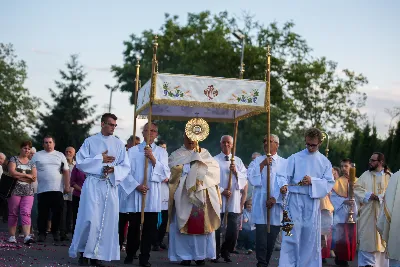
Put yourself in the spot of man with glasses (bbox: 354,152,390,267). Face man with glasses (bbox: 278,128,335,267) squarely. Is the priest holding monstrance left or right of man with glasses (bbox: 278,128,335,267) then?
right

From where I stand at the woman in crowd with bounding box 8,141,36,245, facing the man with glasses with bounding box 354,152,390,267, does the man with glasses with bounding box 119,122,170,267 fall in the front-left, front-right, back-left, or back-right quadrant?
front-right

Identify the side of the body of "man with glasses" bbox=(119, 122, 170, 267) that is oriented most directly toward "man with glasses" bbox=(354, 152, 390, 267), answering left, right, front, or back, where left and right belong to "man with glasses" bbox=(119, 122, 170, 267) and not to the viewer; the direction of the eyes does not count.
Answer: left

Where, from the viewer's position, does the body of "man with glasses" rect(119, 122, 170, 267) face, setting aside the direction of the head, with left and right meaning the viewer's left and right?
facing the viewer

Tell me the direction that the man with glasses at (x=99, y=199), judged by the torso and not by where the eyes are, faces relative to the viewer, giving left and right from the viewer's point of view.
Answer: facing the viewer and to the right of the viewer

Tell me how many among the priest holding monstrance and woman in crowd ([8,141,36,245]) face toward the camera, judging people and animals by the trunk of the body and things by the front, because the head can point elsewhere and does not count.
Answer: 2

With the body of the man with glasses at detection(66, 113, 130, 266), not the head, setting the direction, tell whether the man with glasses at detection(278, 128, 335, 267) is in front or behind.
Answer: in front

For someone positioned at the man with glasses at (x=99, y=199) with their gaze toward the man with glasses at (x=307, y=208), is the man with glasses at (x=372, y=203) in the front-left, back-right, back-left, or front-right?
front-left

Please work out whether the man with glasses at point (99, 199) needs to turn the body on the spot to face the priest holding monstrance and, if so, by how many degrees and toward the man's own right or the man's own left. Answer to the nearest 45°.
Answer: approximately 90° to the man's own left

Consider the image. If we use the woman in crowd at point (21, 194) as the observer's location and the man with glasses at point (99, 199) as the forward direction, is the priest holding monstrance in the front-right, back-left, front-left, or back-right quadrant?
front-left

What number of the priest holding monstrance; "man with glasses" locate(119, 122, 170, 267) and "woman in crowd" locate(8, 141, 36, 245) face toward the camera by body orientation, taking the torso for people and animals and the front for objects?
3

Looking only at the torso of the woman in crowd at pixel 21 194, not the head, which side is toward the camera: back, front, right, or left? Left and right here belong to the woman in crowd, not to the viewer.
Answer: front

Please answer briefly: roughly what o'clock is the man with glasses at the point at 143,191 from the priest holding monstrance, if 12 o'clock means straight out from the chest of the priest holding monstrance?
The man with glasses is roughly at 2 o'clock from the priest holding monstrance.

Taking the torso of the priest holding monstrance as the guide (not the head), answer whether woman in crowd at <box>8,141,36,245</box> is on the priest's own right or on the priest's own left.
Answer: on the priest's own right
